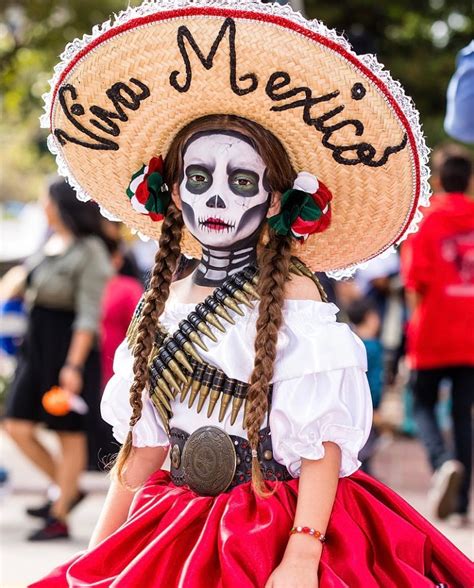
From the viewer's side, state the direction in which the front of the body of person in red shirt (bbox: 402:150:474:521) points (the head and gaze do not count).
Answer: away from the camera

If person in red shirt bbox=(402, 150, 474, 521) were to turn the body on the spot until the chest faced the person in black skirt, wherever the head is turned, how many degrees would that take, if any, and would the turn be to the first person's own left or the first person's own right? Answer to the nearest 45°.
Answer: approximately 135° to the first person's own left

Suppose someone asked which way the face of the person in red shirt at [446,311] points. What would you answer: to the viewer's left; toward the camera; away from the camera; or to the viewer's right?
away from the camera

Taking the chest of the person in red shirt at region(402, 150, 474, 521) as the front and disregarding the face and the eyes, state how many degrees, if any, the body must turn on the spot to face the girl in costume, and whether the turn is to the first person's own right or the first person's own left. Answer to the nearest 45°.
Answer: approximately 180°
